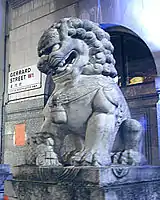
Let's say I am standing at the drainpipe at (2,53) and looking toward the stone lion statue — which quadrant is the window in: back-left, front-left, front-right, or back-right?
front-left

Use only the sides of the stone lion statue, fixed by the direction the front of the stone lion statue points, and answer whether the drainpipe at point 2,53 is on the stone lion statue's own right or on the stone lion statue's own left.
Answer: on the stone lion statue's own right

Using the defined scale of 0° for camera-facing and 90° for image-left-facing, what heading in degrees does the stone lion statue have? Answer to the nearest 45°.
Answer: approximately 45°

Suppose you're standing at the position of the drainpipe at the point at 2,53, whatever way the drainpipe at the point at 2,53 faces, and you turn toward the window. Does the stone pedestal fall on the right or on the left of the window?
right

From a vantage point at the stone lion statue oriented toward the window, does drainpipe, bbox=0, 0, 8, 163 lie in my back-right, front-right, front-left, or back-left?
front-left
